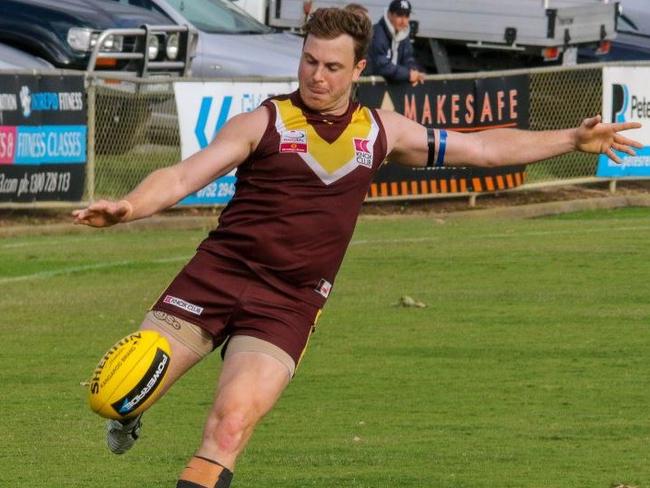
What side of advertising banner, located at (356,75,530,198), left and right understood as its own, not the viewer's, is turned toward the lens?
front

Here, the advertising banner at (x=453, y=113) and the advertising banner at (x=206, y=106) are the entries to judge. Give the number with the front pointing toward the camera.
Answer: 2

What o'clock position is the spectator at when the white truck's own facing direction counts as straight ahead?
The spectator is roughly at 8 o'clock from the white truck.

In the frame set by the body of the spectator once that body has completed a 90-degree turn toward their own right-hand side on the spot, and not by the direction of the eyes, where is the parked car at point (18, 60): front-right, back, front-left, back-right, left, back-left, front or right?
front-right

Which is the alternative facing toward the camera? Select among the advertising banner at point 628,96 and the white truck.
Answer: the advertising banner

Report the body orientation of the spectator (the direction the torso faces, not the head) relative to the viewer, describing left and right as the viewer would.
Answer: facing the viewer and to the right of the viewer

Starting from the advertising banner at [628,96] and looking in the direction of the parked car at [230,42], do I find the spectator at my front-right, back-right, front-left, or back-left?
front-left

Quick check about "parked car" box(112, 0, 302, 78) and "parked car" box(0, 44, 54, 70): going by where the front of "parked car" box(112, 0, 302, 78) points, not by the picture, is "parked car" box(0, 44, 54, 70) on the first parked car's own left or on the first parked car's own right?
on the first parked car's own right

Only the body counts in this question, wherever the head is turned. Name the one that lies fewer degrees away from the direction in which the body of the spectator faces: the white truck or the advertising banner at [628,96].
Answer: the advertising banner

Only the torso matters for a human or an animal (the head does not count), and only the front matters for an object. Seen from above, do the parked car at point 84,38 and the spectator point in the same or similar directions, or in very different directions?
same or similar directions

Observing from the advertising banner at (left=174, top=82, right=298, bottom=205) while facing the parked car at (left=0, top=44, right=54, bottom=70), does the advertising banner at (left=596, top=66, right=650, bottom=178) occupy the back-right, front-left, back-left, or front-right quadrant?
back-right
